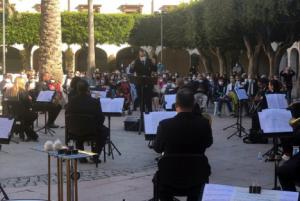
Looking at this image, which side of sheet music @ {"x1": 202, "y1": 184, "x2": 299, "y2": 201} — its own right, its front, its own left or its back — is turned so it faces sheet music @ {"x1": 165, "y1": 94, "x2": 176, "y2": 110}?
back

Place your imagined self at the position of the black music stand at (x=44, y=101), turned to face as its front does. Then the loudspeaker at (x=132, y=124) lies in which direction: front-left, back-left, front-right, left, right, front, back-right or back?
back-left

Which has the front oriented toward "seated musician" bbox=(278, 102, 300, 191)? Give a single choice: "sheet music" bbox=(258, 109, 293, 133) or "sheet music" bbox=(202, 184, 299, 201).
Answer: "sheet music" bbox=(258, 109, 293, 133)

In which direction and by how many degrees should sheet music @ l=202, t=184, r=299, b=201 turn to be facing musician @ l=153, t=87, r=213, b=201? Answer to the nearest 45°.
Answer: approximately 135° to its right

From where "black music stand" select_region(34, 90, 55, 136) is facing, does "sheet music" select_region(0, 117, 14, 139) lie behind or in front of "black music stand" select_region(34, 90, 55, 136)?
in front

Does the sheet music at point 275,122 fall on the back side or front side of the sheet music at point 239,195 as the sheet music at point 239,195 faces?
on the back side
